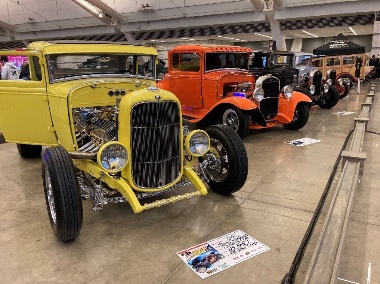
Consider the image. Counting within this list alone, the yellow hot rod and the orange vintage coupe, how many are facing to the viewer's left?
0

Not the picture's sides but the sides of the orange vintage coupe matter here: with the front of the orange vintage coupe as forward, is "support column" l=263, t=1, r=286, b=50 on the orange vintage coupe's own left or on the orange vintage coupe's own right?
on the orange vintage coupe's own left

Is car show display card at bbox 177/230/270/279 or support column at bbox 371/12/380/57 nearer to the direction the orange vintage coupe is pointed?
the car show display card

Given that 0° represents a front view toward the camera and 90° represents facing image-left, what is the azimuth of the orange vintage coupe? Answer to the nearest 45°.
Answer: approximately 315°

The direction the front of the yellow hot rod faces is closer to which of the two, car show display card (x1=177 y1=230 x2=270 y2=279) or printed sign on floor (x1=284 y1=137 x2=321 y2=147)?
the car show display card

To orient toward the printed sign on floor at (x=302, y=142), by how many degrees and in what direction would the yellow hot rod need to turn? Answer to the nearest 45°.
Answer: approximately 90° to its left

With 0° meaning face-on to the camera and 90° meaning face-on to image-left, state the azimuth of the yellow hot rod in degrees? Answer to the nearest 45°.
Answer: approximately 315°

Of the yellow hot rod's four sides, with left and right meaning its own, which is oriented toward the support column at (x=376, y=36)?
left

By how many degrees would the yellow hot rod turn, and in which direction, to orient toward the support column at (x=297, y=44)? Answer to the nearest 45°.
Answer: approximately 90° to its left

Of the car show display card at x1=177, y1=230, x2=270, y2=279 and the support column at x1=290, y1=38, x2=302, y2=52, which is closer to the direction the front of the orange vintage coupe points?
the car show display card

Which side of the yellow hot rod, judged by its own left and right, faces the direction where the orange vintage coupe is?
left
